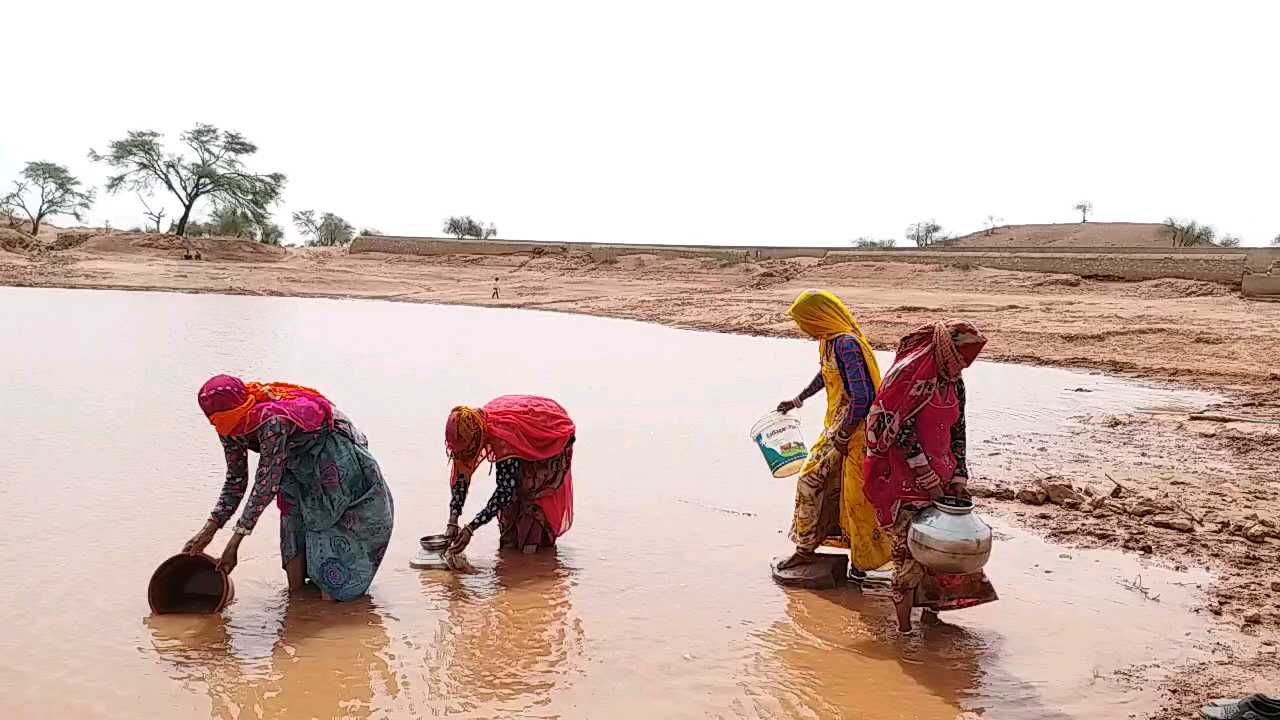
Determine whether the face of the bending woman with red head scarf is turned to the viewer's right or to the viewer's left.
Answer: to the viewer's left

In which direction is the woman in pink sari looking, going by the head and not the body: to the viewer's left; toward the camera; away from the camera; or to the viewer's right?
to the viewer's right

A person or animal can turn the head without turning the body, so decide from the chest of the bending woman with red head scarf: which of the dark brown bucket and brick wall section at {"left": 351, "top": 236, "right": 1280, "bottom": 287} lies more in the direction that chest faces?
the dark brown bucket

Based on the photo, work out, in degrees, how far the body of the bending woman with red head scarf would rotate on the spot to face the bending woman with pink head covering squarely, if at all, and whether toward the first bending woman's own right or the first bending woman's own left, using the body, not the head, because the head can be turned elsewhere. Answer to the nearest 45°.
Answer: approximately 45° to the first bending woman's own left

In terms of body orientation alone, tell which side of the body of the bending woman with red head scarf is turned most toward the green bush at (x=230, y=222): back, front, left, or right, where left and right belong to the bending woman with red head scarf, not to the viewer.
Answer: right

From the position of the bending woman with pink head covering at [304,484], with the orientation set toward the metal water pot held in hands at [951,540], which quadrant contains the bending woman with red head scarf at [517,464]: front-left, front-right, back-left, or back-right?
front-left

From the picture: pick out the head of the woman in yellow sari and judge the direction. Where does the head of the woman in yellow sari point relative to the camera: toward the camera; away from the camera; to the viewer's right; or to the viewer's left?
to the viewer's left

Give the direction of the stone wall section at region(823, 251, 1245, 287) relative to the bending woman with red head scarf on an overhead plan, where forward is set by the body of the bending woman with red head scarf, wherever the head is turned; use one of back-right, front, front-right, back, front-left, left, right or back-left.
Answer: back-right

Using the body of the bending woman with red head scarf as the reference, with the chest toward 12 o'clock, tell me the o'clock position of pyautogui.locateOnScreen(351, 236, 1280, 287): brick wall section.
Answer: The brick wall section is roughly at 4 o'clock from the bending woman with red head scarf.

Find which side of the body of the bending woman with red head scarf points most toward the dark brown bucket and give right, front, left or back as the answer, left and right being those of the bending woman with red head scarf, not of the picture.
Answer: front

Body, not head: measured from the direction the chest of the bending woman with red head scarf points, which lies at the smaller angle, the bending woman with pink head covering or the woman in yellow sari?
the bending woman with pink head covering

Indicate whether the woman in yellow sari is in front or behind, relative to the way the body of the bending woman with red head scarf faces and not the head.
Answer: behind

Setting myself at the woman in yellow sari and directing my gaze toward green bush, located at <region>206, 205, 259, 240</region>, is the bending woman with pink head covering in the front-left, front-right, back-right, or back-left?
front-left

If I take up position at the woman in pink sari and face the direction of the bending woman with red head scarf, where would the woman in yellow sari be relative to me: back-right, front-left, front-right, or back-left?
front-right

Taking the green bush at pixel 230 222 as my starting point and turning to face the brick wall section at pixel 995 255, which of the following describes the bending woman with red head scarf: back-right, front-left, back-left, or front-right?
front-right

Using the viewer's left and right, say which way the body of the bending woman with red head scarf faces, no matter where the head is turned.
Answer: facing to the left of the viewer
